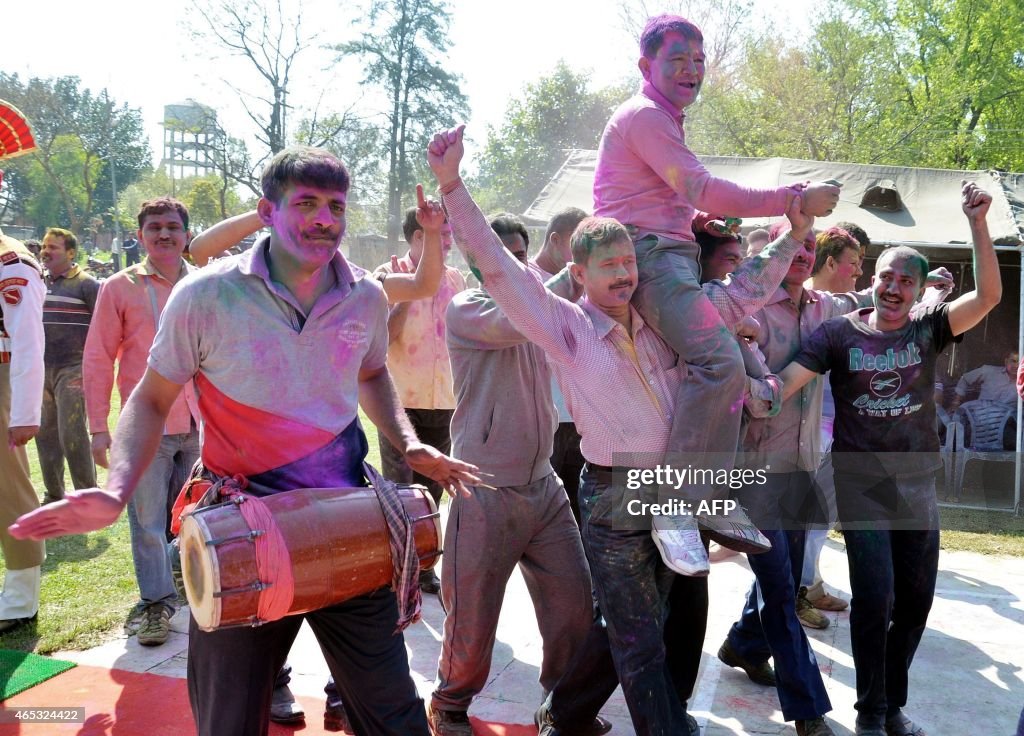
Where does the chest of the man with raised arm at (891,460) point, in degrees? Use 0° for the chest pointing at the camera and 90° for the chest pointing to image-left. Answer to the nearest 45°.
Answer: approximately 0°

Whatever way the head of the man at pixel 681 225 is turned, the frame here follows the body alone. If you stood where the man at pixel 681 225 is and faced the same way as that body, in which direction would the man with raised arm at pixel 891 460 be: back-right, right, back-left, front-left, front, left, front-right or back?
left

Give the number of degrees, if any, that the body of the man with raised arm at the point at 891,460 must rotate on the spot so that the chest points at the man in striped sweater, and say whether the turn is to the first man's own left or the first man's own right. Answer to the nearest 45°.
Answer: approximately 90° to the first man's own right

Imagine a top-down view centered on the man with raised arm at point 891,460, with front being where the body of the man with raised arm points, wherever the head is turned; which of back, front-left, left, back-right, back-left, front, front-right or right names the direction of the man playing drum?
front-right

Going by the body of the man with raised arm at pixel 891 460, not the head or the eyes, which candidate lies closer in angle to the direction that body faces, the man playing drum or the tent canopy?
the man playing drum

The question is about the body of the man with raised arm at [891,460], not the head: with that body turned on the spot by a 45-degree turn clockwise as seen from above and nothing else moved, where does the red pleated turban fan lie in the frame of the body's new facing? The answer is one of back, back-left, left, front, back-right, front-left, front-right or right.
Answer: front-right

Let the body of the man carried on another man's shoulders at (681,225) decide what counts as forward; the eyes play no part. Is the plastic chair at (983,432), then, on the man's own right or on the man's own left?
on the man's own left
